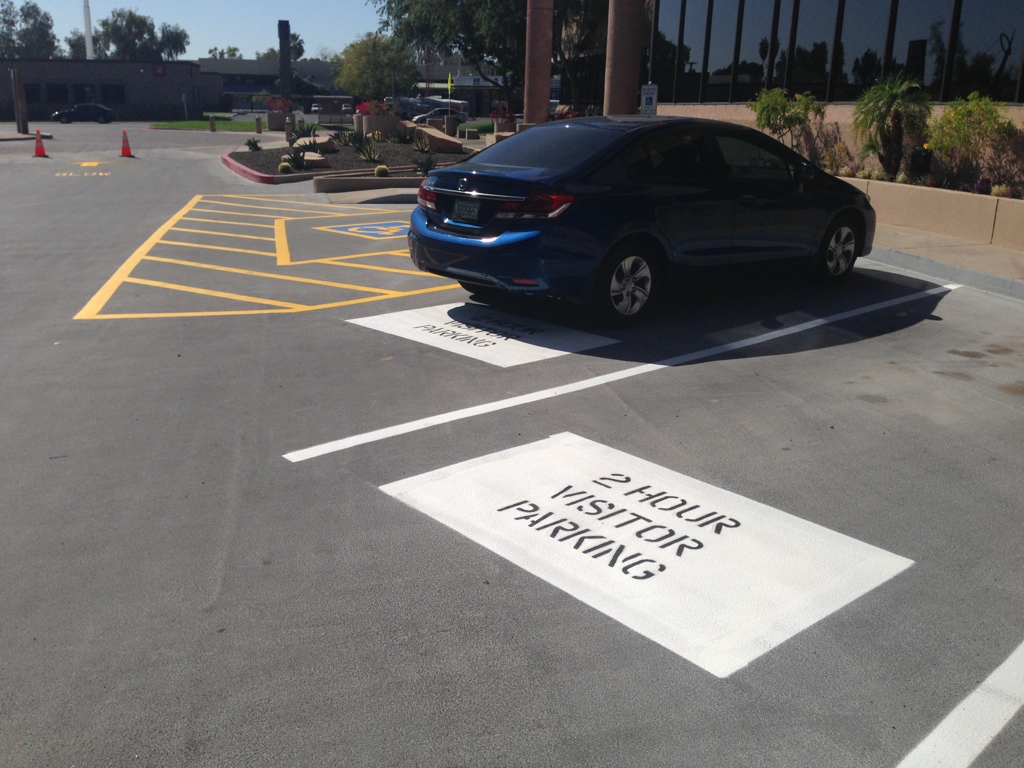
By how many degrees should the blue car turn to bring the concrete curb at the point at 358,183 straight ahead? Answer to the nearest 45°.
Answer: approximately 90° to its left

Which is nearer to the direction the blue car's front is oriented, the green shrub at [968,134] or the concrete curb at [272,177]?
the green shrub

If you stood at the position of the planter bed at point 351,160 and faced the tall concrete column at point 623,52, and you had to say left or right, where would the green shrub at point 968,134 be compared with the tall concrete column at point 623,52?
right

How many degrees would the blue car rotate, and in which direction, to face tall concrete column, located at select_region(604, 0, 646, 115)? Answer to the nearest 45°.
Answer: approximately 45° to its left

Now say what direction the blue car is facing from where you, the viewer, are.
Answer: facing away from the viewer and to the right of the viewer

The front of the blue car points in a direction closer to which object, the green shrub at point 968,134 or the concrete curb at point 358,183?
the green shrub

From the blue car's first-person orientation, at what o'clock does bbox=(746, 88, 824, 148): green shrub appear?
The green shrub is roughly at 11 o'clock from the blue car.

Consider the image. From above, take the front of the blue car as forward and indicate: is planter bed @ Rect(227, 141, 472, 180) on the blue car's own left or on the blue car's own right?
on the blue car's own left

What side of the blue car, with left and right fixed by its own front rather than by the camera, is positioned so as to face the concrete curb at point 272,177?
left
